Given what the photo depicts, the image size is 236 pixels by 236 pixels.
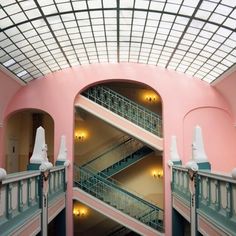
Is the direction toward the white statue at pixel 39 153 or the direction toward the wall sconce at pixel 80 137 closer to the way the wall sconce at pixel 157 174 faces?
the white statue

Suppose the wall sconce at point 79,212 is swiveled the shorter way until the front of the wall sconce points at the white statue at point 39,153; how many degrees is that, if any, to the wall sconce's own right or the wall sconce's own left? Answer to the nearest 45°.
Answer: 0° — it already faces it

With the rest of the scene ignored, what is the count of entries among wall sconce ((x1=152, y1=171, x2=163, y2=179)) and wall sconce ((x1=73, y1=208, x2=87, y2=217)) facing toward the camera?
2

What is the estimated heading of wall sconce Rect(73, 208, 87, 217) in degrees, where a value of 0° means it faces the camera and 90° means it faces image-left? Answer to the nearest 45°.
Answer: approximately 0°

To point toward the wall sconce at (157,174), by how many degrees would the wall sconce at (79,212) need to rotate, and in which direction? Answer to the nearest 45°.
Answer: approximately 90° to its left
